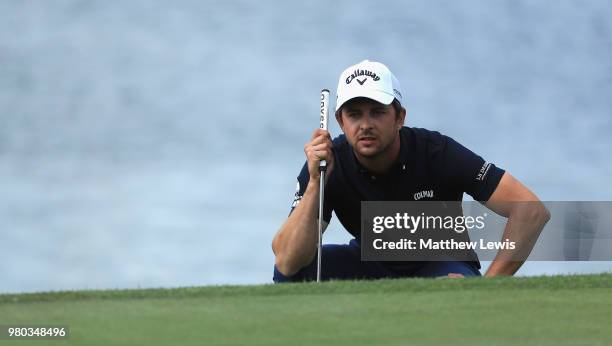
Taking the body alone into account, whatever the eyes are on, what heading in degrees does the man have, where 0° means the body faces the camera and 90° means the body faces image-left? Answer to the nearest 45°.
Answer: approximately 0°
